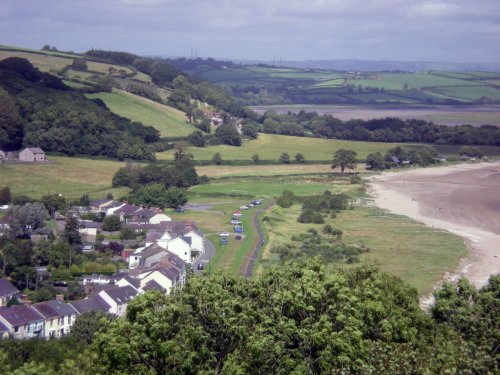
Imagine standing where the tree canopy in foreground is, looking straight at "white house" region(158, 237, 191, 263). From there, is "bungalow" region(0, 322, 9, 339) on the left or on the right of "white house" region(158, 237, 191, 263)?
left

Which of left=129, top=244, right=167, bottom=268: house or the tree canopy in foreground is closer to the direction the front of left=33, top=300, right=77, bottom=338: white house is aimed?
the tree canopy in foreground

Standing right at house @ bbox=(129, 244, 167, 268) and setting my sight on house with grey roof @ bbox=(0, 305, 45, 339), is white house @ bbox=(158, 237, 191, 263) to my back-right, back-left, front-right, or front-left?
back-left

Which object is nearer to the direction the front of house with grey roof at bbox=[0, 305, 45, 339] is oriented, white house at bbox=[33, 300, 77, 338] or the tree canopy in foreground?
the tree canopy in foreground

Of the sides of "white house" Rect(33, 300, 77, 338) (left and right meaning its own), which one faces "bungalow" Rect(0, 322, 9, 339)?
right

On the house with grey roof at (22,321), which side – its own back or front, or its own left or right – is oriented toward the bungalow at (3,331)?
right

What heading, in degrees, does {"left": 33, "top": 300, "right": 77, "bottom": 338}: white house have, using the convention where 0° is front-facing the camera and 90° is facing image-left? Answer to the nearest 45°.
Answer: approximately 315°
